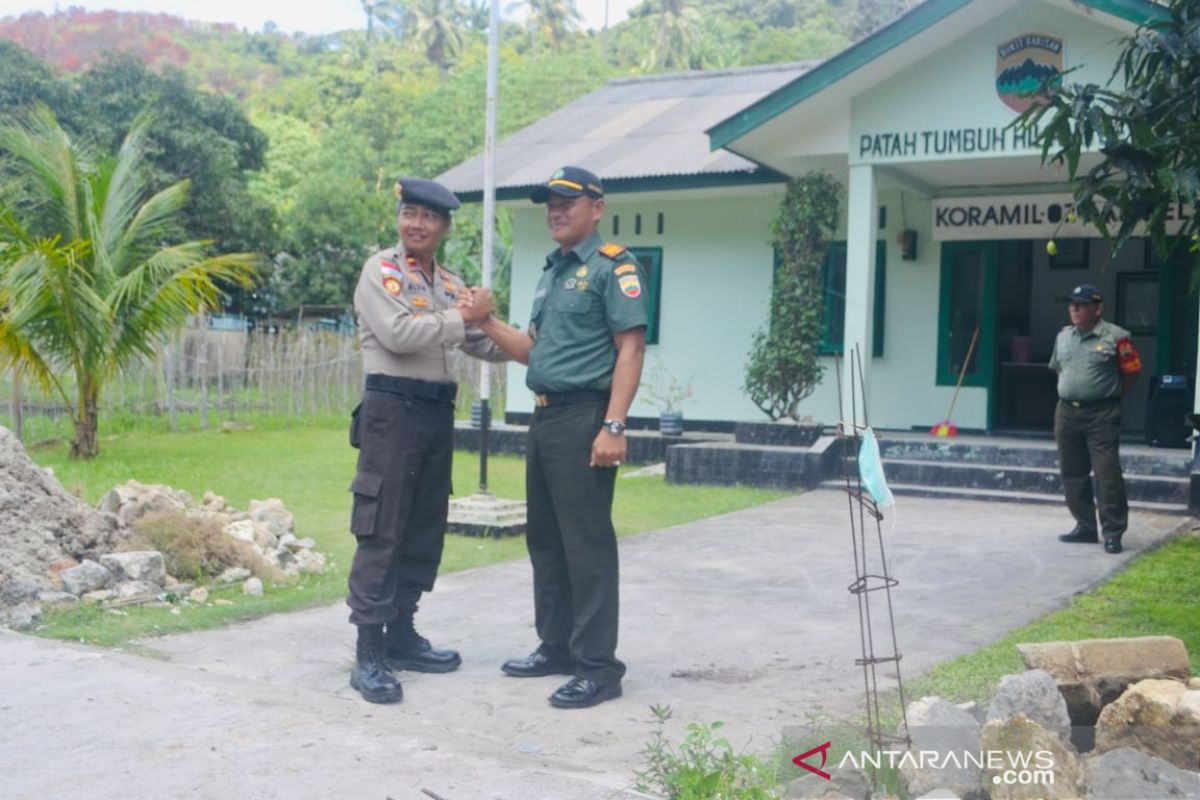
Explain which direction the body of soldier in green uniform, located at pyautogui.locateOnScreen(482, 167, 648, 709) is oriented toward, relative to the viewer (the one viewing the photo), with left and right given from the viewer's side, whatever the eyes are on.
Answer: facing the viewer and to the left of the viewer

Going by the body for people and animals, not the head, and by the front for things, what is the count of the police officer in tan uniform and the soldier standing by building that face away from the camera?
0

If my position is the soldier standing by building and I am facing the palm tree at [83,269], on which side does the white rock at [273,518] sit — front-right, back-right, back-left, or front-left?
front-left

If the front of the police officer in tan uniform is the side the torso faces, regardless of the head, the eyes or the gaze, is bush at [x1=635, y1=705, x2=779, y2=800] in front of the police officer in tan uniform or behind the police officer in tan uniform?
in front

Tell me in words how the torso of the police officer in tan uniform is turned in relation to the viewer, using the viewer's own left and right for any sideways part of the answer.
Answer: facing the viewer and to the right of the viewer

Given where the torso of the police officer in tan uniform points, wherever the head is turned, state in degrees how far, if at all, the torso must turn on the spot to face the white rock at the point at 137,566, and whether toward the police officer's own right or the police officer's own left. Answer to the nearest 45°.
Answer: approximately 180°

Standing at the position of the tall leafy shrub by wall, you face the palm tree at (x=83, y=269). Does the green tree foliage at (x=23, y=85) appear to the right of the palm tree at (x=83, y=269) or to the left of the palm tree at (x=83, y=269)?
right

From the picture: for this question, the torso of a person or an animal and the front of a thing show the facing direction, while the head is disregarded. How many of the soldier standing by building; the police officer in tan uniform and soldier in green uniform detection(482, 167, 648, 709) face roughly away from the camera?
0

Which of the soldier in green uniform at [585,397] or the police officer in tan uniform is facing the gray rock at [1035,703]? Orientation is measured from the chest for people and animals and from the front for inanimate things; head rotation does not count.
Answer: the police officer in tan uniform

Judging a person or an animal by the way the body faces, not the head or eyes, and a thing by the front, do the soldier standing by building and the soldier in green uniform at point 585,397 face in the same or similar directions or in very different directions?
same or similar directions

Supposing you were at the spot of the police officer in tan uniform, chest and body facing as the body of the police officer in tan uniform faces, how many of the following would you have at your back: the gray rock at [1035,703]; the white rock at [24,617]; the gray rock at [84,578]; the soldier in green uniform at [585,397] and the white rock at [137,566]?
3

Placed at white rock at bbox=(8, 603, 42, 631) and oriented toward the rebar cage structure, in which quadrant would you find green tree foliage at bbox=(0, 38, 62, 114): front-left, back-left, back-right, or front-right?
back-left

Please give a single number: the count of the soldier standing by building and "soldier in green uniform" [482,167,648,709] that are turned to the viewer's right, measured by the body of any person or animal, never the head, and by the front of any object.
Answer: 0

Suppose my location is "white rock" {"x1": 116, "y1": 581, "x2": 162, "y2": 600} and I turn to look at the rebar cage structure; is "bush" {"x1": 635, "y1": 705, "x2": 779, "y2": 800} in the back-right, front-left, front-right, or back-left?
front-right

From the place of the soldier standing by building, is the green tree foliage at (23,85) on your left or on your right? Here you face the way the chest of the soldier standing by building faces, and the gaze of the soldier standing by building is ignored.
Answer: on your right

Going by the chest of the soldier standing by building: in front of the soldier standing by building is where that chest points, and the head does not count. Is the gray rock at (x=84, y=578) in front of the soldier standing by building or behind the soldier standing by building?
in front

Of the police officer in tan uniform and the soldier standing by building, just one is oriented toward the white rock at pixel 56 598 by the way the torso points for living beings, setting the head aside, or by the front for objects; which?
the soldier standing by building
